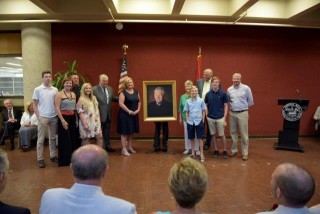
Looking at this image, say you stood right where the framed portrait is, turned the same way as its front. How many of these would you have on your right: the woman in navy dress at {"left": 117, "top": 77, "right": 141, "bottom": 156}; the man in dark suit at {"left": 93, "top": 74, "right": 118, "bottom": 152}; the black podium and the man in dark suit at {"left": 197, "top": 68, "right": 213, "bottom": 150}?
2

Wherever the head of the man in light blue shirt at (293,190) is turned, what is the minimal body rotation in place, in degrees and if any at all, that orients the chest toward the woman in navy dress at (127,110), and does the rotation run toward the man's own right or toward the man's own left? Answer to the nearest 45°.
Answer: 0° — they already face them

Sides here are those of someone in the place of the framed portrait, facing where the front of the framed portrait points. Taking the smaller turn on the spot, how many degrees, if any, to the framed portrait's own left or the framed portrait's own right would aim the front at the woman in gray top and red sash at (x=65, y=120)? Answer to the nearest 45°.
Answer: approximately 45° to the framed portrait's own right

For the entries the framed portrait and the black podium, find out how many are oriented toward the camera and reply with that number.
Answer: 2

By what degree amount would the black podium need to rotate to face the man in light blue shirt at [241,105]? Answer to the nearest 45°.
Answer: approximately 45° to its right

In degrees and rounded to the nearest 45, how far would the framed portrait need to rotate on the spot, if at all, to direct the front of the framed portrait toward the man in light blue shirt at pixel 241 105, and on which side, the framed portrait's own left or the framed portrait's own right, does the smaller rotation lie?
approximately 90° to the framed portrait's own left

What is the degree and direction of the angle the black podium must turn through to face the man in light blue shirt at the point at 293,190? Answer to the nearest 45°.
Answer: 0° — it already faces them

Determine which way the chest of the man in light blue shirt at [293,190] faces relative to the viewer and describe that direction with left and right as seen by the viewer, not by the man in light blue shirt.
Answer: facing away from the viewer and to the left of the viewer

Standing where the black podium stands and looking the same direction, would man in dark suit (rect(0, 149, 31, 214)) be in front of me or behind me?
in front

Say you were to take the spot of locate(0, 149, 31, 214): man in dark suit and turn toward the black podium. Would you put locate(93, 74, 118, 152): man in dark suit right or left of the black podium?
left

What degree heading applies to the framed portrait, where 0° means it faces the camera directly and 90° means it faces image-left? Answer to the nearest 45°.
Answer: approximately 0°

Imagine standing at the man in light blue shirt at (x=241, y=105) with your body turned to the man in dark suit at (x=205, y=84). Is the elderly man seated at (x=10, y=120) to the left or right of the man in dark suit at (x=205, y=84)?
left

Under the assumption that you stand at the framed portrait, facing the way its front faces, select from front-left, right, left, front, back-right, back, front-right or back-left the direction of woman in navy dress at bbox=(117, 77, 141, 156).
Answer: right

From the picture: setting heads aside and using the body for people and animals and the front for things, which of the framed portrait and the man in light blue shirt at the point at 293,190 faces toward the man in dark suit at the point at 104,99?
the man in light blue shirt

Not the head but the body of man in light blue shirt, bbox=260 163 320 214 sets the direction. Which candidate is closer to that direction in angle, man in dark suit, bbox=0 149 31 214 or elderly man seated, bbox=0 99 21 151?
the elderly man seated

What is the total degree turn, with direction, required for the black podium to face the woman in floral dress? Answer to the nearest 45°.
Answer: approximately 45° to its right

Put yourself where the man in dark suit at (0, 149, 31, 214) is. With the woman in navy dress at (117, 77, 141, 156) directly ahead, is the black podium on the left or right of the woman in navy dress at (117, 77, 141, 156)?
right
